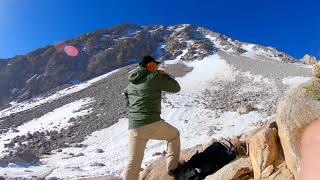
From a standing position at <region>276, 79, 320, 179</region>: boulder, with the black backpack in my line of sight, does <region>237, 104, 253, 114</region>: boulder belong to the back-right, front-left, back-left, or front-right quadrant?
front-right

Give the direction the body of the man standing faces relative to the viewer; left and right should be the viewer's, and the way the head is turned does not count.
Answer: facing away from the viewer and to the right of the viewer

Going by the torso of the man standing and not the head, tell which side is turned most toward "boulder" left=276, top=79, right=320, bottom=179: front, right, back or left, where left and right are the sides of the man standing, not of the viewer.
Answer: right

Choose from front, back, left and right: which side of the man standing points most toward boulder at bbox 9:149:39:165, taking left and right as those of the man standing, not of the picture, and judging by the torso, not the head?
left

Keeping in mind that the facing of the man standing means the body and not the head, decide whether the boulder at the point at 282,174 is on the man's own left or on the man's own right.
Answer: on the man's own right
